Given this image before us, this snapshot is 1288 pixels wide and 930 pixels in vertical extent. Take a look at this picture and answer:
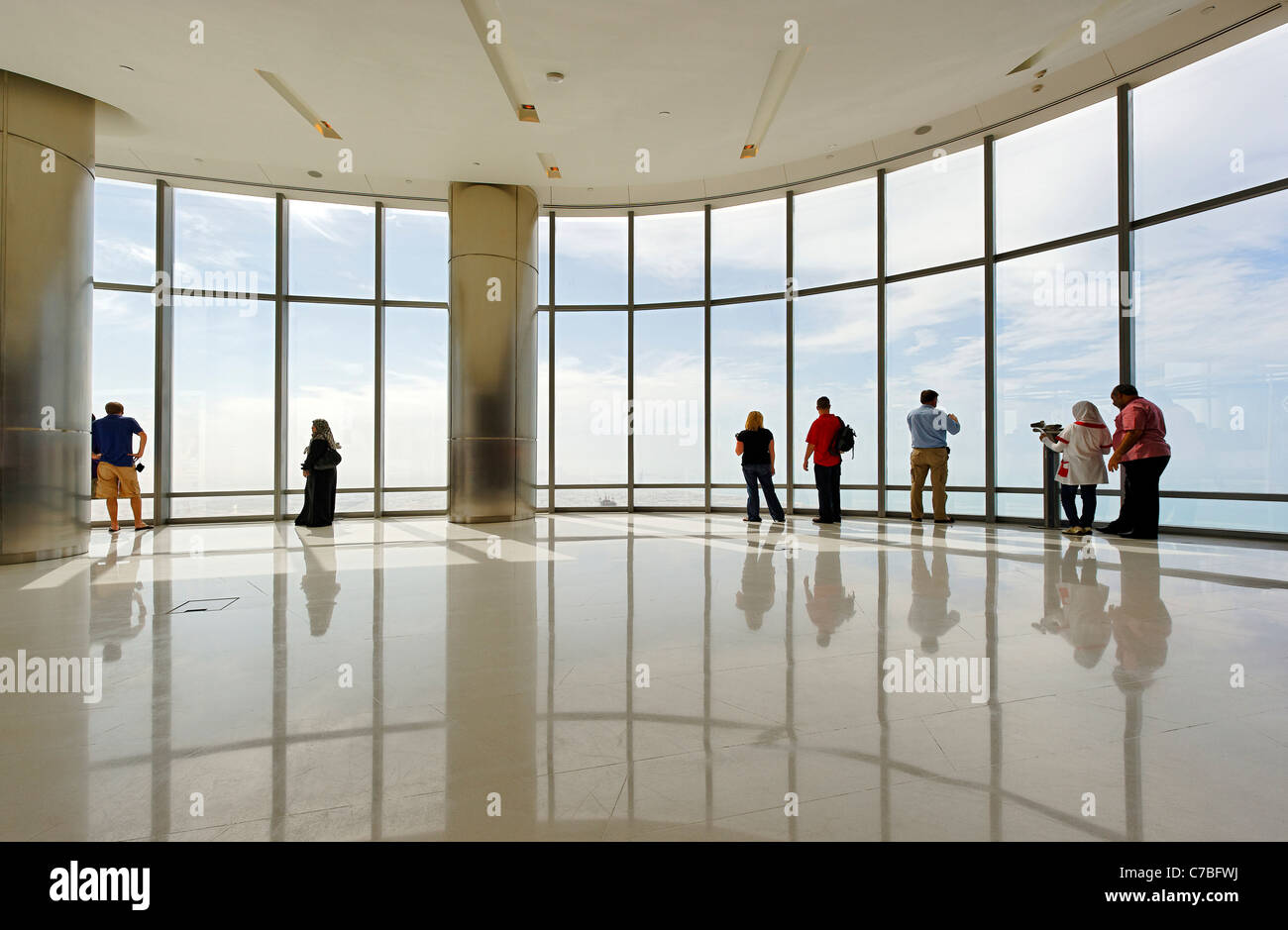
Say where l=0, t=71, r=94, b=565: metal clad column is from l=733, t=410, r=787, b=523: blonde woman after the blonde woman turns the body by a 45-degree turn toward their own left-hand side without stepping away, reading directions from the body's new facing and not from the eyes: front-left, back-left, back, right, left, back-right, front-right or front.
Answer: left

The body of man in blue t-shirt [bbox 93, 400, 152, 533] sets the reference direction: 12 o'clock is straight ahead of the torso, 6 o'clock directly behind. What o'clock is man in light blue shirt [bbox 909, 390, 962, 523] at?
The man in light blue shirt is roughly at 4 o'clock from the man in blue t-shirt.

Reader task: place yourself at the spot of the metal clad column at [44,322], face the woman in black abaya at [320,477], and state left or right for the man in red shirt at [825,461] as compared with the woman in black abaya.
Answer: right

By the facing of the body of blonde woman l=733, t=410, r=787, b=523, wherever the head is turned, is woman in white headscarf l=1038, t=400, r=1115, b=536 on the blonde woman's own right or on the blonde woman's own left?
on the blonde woman's own right

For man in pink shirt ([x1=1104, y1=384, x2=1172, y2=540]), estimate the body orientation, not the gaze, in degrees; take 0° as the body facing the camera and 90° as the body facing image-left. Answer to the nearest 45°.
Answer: approximately 90°

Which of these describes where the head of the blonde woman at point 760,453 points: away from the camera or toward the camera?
away from the camera

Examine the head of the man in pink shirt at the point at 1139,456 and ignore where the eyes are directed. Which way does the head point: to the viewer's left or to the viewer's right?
to the viewer's left

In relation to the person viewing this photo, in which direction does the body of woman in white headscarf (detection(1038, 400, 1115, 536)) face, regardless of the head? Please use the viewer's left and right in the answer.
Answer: facing away from the viewer and to the left of the viewer

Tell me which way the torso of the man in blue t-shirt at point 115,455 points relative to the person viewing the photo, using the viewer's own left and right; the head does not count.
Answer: facing away from the viewer

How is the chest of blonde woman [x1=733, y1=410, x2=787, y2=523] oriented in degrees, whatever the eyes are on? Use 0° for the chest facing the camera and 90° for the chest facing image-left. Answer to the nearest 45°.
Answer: approximately 180°
